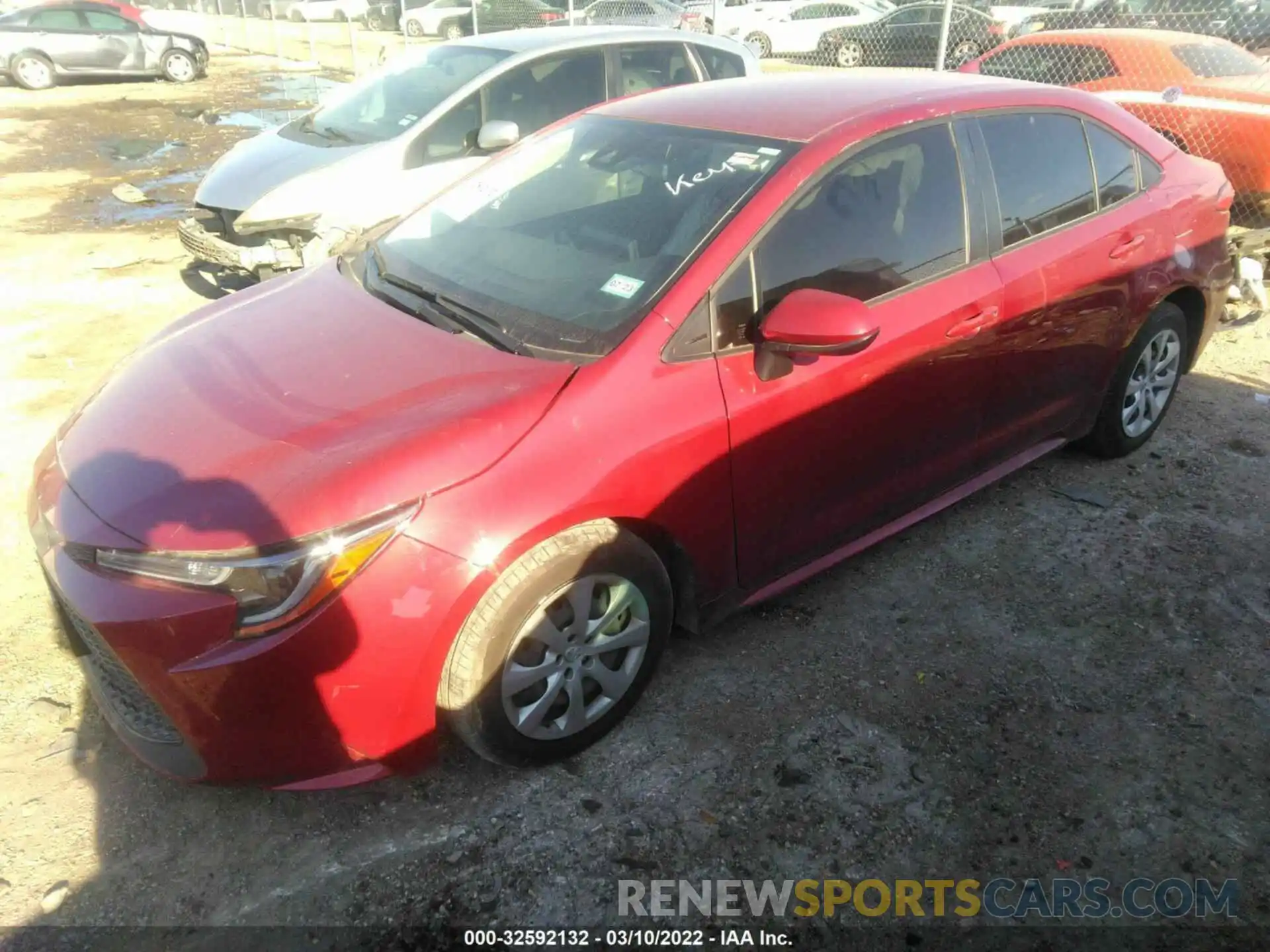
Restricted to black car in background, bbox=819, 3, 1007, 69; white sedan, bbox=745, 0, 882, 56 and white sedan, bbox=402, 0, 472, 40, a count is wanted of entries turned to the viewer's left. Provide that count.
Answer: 3

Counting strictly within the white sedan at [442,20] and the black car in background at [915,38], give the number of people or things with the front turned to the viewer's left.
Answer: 2

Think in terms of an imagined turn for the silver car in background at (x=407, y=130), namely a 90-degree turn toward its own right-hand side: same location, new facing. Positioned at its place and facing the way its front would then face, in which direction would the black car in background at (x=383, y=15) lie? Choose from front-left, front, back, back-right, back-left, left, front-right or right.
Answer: front-right

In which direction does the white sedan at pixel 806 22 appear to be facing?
to the viewer's left

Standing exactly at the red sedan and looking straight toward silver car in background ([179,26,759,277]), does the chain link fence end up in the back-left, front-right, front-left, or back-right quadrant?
front-right

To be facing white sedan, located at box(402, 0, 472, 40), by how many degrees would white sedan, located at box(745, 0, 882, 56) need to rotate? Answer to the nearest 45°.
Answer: approximately 45° to its right

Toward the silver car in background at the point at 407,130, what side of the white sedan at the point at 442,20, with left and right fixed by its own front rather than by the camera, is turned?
left

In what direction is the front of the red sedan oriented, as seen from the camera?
facing the viewer and to the left of the viewer

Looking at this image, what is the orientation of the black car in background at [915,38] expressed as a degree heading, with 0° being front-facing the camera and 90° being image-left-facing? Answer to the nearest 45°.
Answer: approximately 90°

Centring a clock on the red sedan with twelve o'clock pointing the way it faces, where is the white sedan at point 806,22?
The white sedan is roughly at 5 o'clock from the red sedan.

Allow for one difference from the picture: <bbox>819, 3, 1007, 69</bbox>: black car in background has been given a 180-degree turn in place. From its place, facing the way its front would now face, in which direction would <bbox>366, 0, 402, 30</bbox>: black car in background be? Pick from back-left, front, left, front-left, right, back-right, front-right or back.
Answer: back-left

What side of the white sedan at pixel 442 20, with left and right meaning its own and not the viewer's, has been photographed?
left
